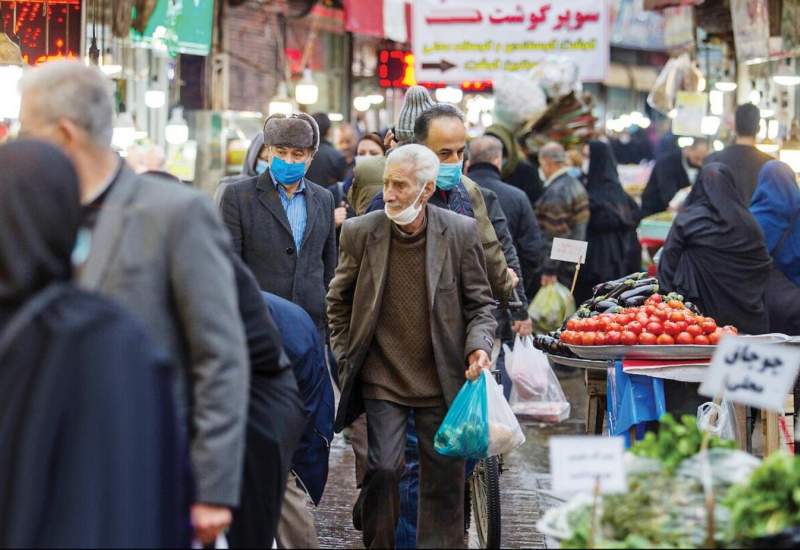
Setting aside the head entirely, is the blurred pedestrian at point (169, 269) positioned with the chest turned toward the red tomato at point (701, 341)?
no

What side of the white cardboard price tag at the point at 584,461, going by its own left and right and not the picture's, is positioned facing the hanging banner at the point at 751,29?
back

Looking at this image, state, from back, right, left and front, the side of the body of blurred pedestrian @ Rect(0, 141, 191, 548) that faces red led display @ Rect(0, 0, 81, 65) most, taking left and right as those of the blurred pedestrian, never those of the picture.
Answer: front

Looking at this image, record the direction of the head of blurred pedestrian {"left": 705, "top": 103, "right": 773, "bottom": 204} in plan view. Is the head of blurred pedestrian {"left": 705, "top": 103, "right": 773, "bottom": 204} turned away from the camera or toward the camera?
away from the camera

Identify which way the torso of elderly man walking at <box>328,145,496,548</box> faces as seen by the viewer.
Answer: toward the camera

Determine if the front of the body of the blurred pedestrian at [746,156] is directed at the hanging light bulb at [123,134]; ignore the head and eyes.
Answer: no

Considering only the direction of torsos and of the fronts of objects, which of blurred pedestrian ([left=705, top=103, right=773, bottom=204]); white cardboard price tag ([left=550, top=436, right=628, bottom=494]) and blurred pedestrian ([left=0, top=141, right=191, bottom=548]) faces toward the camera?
the white cardboard price tag

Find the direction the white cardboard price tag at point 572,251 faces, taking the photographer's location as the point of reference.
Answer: facing the viewer

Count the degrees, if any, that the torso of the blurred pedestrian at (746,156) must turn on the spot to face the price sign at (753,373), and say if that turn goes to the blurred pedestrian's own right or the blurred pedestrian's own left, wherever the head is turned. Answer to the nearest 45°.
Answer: approximately 180°

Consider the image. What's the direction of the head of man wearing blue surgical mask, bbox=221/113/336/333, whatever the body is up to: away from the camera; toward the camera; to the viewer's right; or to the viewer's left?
toward the camera

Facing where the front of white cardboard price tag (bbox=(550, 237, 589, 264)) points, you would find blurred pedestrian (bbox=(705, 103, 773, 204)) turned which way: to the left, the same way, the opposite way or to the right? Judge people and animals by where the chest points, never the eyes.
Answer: the opposite way

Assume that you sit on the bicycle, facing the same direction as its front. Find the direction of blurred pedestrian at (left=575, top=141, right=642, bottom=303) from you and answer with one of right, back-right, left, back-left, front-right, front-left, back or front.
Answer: back

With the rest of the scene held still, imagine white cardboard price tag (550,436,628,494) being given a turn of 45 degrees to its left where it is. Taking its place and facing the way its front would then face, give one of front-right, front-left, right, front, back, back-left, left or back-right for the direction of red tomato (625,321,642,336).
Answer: back-left

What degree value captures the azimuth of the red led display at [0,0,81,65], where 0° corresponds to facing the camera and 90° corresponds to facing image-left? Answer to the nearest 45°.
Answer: approximately 0°

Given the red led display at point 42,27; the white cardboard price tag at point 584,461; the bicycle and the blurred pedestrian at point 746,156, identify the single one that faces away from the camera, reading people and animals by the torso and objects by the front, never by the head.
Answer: the blurred pedestrian
